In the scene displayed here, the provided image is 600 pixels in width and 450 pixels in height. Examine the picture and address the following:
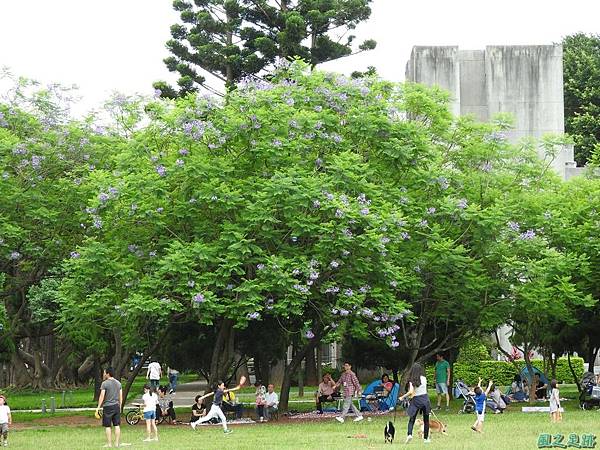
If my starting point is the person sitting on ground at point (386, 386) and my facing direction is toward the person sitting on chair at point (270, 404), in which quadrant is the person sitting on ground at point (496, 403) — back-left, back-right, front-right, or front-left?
back-left

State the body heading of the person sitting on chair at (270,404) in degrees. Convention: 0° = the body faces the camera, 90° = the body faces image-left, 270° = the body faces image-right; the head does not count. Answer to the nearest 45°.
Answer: approximately 45°

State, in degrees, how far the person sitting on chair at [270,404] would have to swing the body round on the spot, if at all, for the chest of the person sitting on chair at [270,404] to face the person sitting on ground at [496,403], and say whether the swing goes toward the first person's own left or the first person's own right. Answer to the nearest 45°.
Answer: approximately 135° to the first person's own left

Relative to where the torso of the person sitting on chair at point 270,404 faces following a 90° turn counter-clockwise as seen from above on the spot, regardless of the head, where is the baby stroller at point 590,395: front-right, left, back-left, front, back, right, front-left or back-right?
front-left

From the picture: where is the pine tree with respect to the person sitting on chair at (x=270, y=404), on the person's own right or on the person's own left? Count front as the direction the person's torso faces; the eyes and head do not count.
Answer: on the person's own right

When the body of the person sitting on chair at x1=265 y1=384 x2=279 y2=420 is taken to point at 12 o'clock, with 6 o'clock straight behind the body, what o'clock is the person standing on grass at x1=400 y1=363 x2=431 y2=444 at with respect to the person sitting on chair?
The person standing on grass is roughly at 10 o'clock from the person sitting on chair.

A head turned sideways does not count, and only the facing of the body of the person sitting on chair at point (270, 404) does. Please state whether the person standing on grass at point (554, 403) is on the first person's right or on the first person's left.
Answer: on the first person's left

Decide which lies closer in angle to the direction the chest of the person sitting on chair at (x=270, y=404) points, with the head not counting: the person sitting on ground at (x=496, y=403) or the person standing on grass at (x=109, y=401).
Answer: the person standing on grass
